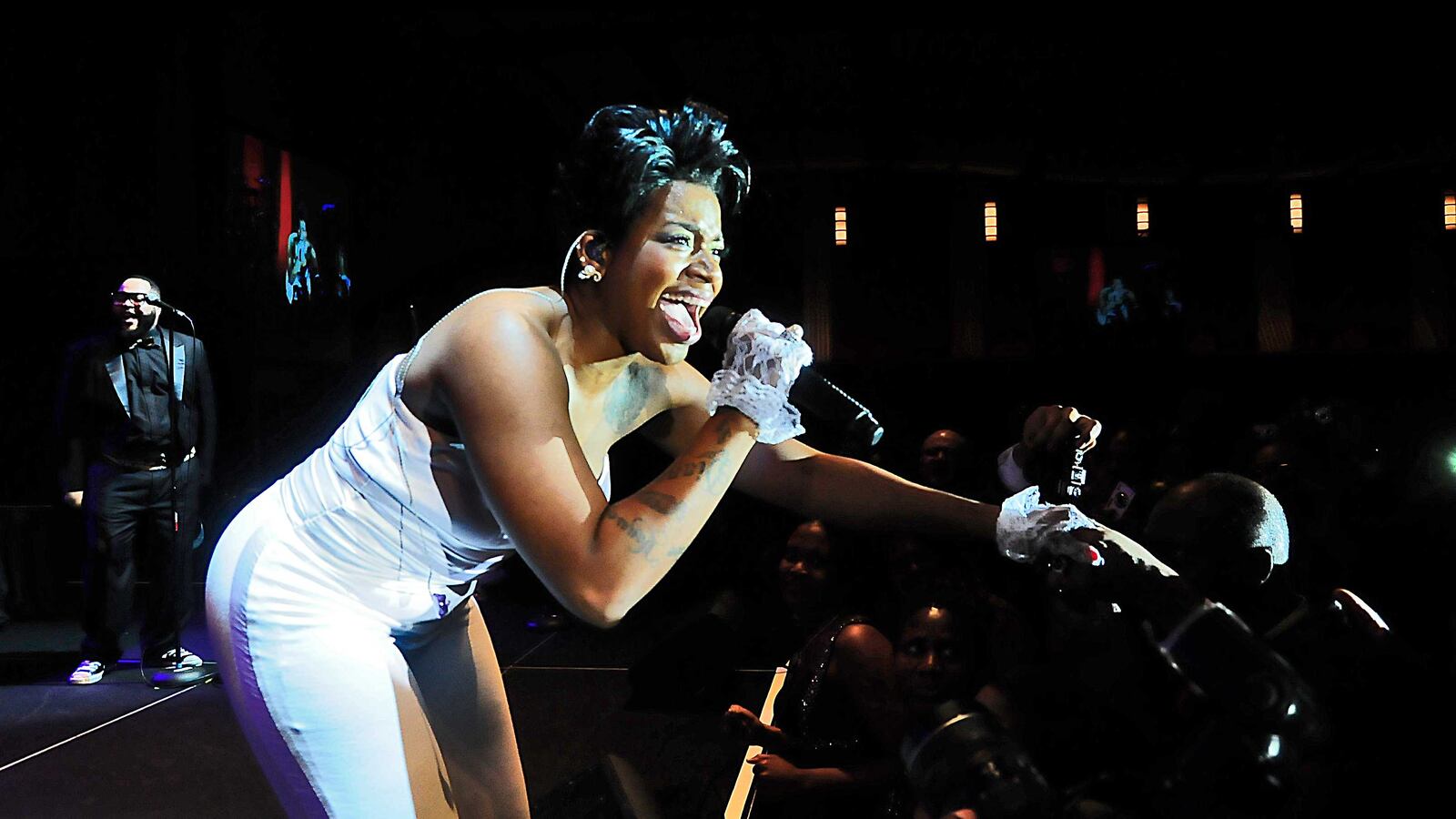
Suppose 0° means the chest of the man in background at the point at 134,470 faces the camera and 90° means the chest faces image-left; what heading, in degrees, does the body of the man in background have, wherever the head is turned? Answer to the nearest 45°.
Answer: approximately 0°

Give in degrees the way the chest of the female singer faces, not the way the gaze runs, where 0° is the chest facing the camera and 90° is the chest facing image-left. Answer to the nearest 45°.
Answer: approximately 315°

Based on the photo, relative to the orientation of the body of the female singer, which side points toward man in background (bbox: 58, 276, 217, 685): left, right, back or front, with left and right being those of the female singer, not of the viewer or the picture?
back

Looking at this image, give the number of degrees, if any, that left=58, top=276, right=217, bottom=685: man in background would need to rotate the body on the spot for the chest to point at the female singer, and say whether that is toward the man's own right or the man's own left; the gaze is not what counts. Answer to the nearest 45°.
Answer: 0° — they already face them
